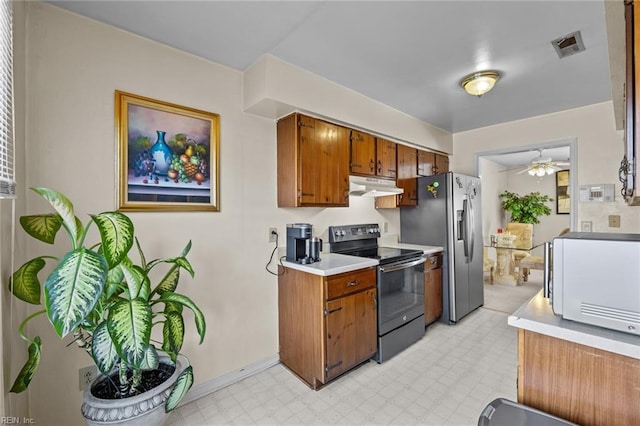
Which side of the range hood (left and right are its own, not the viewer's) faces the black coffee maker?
right

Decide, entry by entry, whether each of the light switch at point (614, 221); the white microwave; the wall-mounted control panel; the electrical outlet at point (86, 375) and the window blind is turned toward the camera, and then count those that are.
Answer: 3

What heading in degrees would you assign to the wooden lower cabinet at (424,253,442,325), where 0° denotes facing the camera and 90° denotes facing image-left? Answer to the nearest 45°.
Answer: approximately 315°

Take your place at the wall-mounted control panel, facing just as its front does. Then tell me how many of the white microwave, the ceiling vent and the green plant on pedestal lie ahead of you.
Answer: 2

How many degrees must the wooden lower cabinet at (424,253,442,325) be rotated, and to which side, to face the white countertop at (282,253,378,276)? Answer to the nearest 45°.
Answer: approximately 90° to its right

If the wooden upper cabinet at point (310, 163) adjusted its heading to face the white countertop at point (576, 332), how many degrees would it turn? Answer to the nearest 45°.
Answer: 0° — it already faces it

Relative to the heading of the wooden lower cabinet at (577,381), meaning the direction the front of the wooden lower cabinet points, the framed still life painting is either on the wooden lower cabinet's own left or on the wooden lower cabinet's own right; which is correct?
on the wooden lower cabinet's own left

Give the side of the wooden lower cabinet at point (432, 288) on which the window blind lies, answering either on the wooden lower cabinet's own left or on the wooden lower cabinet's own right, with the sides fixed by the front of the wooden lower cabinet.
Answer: on the wooden lower cabinet's own right
